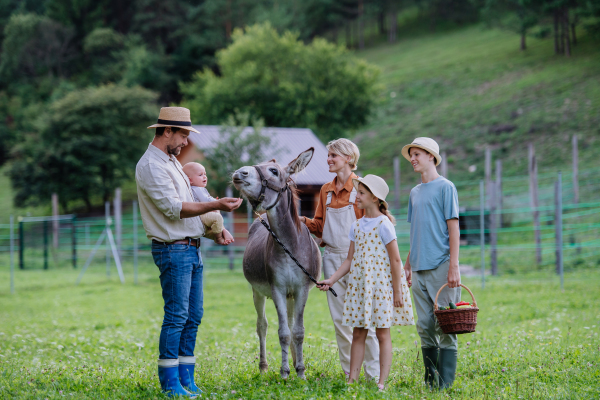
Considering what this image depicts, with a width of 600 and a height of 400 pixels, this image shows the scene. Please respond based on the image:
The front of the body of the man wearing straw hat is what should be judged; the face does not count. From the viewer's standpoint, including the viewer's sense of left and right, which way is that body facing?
facing to the right of the viewer

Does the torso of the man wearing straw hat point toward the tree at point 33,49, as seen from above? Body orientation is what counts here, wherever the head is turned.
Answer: no

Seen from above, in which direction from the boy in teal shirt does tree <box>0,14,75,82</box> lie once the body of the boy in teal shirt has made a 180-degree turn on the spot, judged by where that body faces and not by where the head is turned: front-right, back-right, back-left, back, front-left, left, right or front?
left

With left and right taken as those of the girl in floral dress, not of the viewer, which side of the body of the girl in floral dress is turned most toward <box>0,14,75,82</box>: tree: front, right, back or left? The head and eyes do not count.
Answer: right

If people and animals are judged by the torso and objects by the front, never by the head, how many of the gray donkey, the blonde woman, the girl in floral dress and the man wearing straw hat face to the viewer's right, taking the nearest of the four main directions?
1

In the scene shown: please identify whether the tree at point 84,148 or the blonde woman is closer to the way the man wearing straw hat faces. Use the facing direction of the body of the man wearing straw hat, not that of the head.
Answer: the blonde woman

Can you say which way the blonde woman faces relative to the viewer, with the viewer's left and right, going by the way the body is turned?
facing the viewer and to the left of the viewer

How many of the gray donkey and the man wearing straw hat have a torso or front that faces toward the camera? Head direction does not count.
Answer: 1

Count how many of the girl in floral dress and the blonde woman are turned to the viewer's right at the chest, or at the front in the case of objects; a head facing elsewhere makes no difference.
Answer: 0

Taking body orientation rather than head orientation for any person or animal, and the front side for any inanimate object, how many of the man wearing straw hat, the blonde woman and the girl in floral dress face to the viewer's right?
1

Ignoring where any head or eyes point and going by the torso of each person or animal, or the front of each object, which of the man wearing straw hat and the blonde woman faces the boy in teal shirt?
the man wearing straw hat

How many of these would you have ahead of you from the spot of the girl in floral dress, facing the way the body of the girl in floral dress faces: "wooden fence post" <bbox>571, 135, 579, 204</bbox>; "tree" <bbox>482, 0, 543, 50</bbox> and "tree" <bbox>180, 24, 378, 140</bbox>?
0

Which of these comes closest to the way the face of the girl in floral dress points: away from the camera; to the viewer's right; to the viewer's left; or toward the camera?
to the viewer's left

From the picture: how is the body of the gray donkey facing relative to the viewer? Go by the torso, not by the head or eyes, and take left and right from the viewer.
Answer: facing the viewer

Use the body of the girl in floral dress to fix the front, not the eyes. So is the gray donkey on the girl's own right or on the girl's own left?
on the girl's own right

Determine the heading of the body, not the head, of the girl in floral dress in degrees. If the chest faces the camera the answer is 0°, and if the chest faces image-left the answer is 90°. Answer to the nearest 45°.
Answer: approximately 45°

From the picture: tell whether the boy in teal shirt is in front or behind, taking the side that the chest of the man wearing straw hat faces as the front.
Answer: in front

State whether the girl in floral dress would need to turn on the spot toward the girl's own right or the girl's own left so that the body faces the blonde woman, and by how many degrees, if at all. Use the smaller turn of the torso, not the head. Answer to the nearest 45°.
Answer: approximately 90° to the girl's own right
